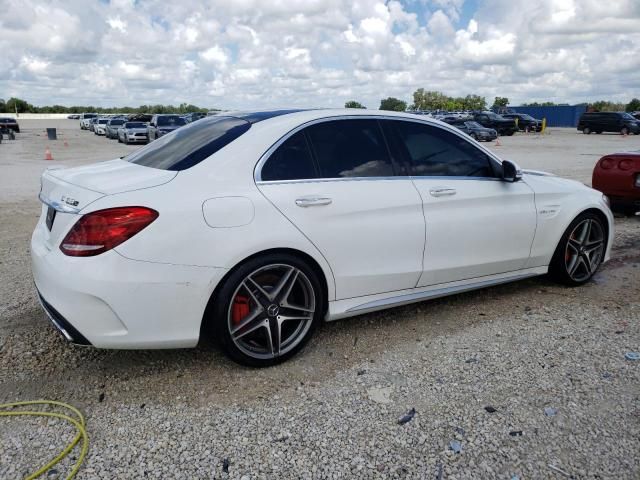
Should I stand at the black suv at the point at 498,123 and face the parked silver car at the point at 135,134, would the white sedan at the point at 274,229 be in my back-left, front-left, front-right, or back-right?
front-left

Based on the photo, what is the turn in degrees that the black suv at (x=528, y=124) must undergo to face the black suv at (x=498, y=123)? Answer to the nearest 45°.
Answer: approximately 45° to its right

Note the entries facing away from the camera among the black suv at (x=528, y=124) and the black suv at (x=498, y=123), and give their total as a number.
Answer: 0

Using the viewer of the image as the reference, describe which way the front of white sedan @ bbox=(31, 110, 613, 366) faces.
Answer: facing away from the viewer and to the right of the viewer

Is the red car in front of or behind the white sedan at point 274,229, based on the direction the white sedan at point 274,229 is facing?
in front

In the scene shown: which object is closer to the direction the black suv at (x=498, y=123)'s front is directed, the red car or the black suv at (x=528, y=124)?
the red car

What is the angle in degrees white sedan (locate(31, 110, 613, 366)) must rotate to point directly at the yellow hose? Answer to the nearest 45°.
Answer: approximately 180°
